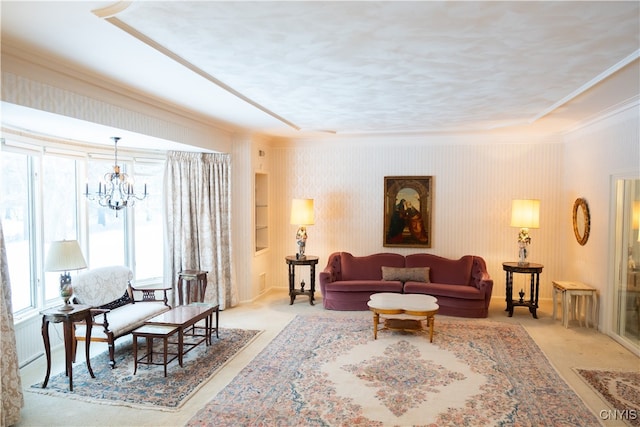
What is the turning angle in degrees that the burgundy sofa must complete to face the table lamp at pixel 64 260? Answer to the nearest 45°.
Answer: approximately 45° to its right

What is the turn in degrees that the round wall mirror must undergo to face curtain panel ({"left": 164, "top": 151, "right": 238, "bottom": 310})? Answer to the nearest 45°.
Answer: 0° — it already faces it

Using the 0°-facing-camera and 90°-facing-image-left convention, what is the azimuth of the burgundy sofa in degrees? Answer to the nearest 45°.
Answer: approximately 0°

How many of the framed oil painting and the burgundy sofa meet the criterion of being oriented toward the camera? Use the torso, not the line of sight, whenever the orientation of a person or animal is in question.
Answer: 2

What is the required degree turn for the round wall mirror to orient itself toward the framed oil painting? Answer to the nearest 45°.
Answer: approximately 45° to its right

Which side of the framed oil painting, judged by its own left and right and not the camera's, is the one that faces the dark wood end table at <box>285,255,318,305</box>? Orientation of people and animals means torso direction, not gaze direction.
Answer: right
